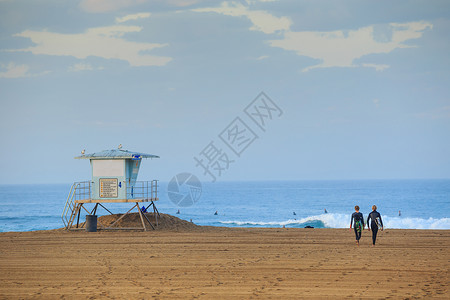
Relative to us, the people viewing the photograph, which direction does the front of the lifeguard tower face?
facing away from the viewer and to the right of the viewer
